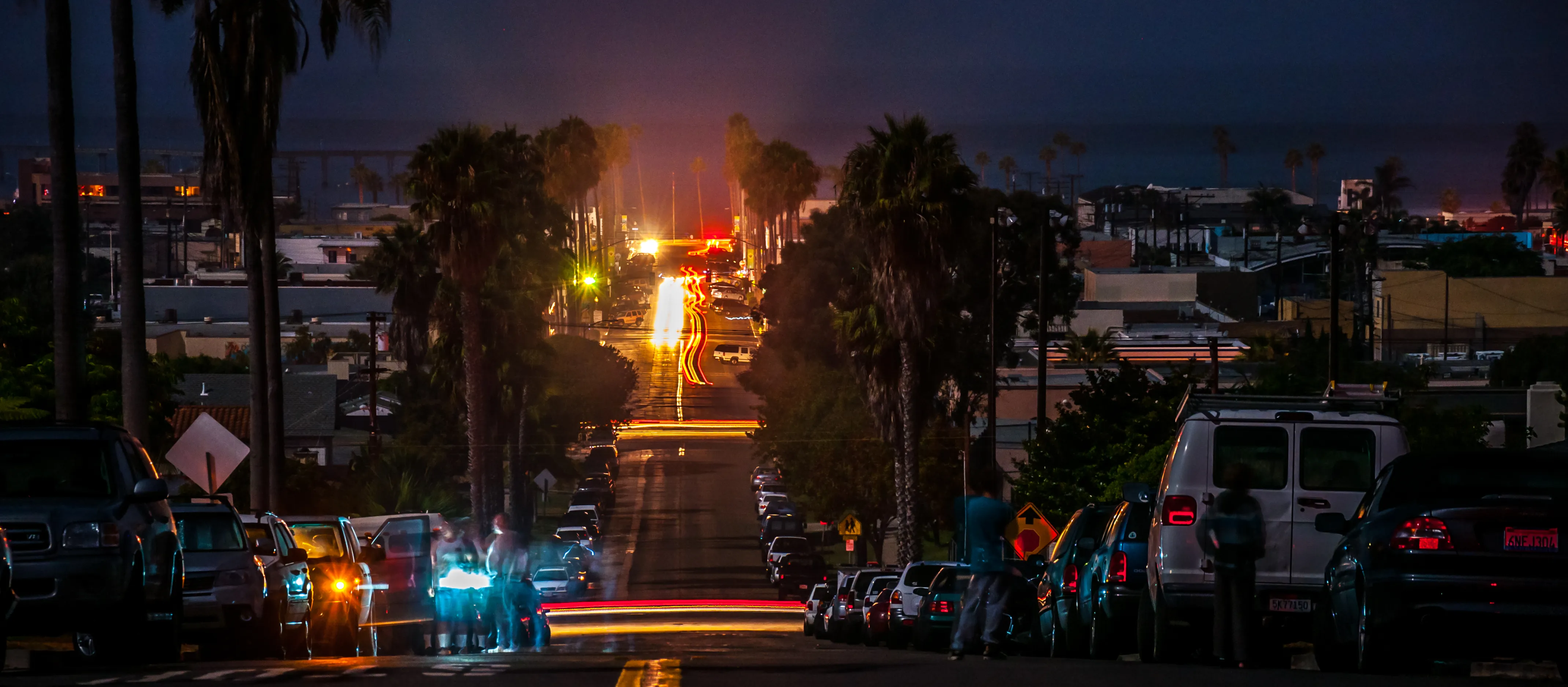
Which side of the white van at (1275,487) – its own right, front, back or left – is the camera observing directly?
back

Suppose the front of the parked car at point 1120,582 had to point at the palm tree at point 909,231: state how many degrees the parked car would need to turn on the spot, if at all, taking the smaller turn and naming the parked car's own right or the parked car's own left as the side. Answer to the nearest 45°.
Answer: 0° — it already faces it

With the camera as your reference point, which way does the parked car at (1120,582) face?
facing away from the viewer

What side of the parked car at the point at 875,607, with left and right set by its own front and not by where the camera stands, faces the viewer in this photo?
back

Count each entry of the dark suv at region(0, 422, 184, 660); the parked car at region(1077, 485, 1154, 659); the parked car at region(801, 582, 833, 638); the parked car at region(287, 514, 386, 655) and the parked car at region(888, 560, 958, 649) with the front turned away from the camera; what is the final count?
3

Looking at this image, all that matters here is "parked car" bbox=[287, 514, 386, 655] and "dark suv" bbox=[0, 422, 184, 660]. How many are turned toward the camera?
2

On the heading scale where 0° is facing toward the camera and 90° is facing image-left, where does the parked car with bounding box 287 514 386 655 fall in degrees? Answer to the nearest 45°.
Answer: approximately 0°

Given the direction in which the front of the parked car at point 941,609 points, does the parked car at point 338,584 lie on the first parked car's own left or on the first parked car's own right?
on the first parked car's own left

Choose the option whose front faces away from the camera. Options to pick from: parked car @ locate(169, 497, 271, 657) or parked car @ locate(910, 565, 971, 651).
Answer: parked car @ locate(910, 565, 971, 651)

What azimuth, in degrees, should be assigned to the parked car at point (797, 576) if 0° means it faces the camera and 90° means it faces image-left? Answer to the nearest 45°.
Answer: approximately 180°

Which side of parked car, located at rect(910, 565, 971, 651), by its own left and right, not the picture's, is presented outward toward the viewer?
back

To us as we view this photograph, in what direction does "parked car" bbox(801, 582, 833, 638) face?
facing away from the viewer

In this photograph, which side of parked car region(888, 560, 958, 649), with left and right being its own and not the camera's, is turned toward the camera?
back

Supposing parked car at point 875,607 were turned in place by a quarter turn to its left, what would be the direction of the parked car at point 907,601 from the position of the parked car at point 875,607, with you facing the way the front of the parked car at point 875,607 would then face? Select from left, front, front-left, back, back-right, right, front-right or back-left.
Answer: left

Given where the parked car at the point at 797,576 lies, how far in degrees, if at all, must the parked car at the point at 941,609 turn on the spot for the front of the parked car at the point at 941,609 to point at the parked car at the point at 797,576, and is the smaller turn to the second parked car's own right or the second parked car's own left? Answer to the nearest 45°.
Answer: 0° — it already faces it

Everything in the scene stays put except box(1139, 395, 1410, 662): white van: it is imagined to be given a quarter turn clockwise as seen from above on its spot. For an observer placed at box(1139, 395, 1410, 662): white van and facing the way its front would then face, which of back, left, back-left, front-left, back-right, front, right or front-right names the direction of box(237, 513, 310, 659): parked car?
back
